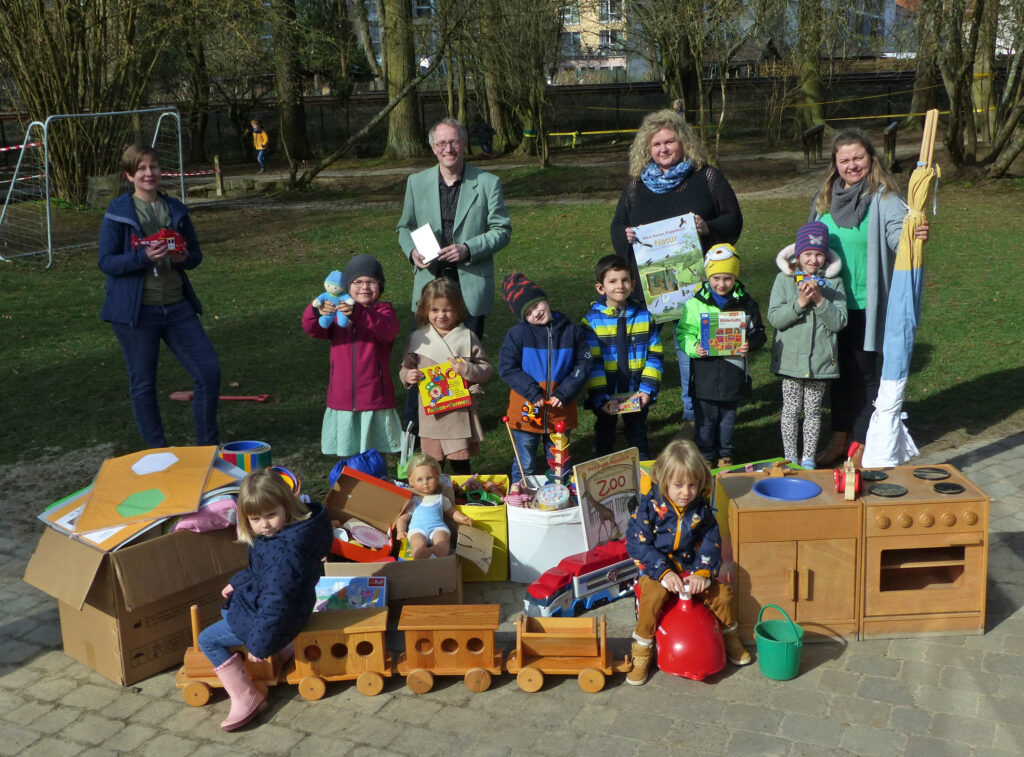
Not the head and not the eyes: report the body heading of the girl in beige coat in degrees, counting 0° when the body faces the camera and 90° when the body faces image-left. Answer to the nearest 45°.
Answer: approximately 0°

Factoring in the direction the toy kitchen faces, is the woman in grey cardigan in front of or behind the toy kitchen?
behind

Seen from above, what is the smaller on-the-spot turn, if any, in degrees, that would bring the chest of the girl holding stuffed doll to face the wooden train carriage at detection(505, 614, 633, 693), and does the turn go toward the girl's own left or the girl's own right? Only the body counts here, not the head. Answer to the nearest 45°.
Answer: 0° — they already face it

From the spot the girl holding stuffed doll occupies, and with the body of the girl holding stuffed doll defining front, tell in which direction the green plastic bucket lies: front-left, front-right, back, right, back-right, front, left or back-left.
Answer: front-left

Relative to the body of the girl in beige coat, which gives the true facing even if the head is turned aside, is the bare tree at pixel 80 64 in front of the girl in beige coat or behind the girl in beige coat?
behind

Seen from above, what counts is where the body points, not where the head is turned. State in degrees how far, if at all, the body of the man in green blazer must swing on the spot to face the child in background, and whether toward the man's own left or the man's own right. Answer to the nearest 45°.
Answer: approximately 180°

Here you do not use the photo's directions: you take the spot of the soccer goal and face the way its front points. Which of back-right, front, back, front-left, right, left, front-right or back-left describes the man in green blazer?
front-right

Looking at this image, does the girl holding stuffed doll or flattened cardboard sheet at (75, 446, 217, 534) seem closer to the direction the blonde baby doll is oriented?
the flattened cardboard sheet

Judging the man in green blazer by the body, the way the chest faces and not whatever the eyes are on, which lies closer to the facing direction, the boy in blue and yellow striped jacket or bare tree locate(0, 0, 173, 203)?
the boy in blue and yellow striped jacket

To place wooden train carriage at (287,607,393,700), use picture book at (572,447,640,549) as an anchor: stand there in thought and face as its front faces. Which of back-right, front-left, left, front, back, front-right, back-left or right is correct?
front-right

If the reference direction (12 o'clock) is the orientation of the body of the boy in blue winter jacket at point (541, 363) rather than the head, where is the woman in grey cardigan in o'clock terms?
The woman in grey cardigan is roughly at 9 o'clock from the boy in blue winter jacket.
